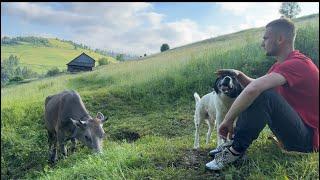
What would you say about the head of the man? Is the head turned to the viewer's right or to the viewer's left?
to the viewer's left

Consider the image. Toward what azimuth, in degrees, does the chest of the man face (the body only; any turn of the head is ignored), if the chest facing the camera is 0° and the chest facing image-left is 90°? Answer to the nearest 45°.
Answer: approximately 90°

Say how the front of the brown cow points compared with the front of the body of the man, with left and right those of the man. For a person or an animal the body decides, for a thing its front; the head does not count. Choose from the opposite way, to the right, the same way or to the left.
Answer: the opposite way

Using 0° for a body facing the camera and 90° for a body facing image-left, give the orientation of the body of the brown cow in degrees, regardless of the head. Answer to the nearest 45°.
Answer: approximately 315°

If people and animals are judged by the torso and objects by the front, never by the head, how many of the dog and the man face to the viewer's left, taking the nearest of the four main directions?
1
